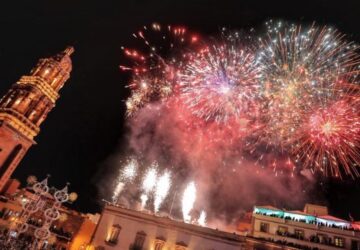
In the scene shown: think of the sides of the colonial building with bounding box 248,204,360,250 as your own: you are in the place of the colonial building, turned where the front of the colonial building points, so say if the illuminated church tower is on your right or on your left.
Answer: on your right

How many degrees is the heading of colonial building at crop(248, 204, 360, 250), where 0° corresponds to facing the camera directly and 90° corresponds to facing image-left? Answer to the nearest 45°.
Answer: approximately 0°

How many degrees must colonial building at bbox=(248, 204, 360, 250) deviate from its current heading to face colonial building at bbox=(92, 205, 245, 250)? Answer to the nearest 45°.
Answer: approximately 45° to its right
